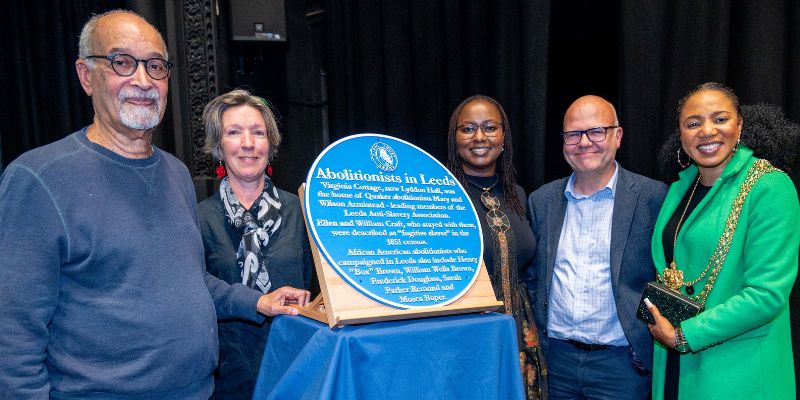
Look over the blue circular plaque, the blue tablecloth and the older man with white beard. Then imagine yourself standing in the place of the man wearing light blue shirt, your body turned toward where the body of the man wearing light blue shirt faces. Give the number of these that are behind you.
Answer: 0

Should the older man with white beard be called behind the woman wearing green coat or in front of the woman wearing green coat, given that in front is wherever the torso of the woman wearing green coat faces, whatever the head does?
in front

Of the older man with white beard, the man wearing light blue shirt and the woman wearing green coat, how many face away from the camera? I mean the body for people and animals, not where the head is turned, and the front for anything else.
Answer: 0

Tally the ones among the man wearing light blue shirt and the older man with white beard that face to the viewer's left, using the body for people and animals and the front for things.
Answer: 0

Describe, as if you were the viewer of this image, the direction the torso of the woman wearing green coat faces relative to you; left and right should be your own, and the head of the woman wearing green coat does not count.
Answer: facing the viewer and to the left of the viewer

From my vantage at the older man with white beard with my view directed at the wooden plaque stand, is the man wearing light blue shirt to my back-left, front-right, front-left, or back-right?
front-left

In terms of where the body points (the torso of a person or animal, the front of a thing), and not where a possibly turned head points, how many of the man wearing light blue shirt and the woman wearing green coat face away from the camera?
0

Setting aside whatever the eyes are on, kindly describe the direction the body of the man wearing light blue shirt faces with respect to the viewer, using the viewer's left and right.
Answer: facing the viewer

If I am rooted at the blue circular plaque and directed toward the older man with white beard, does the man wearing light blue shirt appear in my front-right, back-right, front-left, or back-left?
back-right

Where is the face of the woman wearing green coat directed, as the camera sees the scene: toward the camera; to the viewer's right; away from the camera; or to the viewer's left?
toward the camera

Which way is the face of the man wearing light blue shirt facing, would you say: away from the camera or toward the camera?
toward the camera

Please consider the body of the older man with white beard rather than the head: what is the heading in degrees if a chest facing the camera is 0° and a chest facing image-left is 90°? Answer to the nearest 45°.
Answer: approximately 315°
